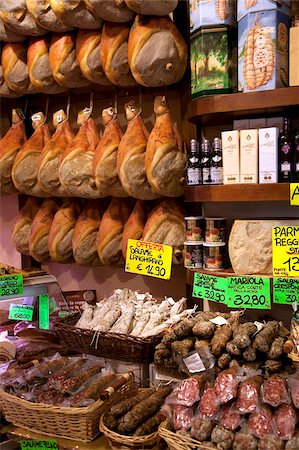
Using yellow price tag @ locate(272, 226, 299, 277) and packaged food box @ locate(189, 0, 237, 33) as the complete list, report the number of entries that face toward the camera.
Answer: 2

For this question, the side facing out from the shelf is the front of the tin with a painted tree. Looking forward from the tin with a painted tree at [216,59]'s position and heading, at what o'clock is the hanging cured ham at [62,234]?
The hanging cured ham is roughly at 4 o'clock from the tin with a painted tree.

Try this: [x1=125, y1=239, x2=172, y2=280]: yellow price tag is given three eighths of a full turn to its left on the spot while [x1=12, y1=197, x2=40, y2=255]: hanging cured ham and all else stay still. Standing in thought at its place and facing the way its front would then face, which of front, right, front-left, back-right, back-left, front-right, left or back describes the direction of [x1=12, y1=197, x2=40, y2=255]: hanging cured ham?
left

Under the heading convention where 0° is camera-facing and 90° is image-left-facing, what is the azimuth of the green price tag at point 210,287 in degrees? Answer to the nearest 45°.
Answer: approximately 0°

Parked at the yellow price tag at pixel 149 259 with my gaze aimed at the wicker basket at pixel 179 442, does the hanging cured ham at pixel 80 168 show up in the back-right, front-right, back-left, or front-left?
back-right

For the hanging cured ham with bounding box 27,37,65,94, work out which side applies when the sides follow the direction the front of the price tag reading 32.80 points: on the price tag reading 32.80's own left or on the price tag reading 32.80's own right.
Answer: on the price tag reading 32.80's own right

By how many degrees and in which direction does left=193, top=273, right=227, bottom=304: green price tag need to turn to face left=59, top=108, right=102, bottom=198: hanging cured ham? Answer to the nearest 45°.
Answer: approximately 135° to its right

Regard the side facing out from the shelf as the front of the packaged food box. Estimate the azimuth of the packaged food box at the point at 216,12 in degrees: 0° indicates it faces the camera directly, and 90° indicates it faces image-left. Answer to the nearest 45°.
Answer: approximately 0°
